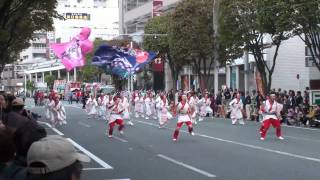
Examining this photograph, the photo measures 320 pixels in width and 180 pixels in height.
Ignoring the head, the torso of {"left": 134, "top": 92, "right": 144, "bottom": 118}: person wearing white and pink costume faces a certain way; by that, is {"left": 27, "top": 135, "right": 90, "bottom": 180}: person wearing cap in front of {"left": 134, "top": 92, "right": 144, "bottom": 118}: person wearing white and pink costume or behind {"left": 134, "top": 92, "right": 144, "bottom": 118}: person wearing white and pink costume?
in front

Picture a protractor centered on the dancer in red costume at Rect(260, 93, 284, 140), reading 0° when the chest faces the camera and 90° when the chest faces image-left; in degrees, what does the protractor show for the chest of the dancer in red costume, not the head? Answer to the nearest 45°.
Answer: approximately 0°

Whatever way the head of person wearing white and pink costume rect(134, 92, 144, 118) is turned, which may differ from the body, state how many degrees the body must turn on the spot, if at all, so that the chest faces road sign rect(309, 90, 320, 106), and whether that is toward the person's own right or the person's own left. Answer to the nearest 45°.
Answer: approximately 45° to the person's own left

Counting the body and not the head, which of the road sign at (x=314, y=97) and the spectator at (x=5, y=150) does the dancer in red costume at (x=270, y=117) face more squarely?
the spectator

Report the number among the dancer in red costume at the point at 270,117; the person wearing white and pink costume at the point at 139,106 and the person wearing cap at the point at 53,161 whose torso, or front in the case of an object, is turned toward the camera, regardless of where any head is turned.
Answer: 2

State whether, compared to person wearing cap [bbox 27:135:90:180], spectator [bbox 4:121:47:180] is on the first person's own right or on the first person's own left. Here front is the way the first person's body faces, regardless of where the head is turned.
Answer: on the first person's own left

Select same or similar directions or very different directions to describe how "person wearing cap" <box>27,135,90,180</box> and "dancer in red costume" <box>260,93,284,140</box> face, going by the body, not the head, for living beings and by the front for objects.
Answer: very different directions

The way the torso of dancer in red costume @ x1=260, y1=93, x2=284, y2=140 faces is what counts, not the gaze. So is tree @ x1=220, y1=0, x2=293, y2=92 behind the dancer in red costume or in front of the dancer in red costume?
behind

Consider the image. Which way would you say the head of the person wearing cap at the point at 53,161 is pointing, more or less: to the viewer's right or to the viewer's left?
to the viewer's right

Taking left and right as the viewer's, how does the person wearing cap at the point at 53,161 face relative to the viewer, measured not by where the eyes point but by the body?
facing away from the viewer and to the right of the viewer
